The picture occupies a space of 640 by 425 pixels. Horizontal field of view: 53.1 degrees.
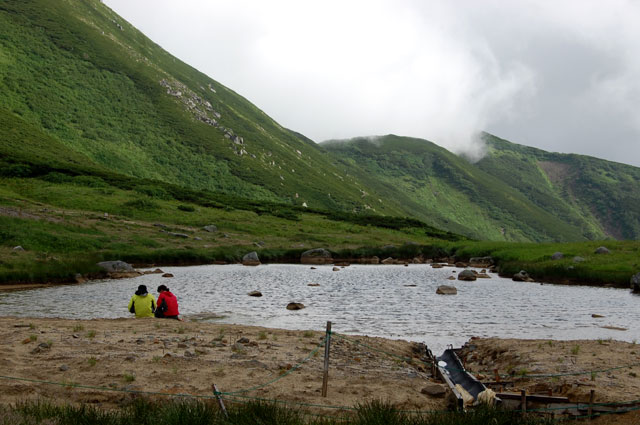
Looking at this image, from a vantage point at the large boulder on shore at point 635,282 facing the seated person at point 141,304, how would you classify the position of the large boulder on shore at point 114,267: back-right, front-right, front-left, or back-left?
front-right

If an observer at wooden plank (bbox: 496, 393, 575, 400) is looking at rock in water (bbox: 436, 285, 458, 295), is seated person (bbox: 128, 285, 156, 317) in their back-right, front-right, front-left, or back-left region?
front-left

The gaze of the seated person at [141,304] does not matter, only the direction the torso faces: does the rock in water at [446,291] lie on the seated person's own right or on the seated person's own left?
on the seated person's own right

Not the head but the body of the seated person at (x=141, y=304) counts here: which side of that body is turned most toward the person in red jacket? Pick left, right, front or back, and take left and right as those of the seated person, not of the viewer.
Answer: right

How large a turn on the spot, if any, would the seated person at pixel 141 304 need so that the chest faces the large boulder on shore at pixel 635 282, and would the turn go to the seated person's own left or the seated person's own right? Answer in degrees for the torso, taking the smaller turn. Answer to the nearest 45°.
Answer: approximately 90° to the seated person's own right

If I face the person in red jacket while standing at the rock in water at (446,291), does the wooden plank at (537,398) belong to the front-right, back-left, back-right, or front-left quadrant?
front-left

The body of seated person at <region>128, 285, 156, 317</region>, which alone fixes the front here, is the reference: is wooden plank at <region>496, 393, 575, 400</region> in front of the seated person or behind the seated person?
behind

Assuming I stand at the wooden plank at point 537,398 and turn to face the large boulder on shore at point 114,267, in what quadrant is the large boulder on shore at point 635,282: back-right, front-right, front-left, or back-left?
front-right

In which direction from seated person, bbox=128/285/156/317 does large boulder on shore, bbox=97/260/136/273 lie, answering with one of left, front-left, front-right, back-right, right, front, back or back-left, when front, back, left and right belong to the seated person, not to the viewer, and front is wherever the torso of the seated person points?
front

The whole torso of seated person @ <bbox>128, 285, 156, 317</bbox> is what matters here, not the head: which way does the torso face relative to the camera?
away from the camera
